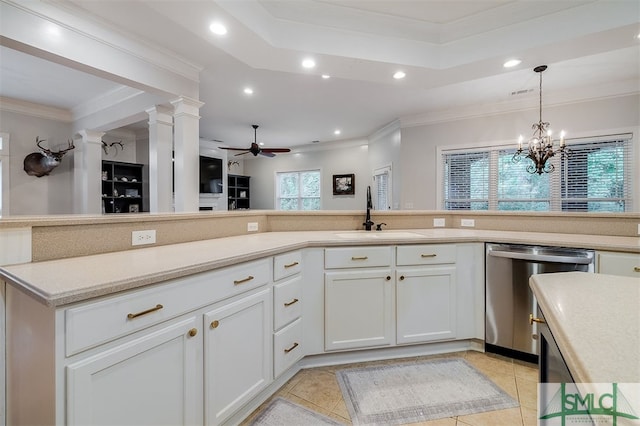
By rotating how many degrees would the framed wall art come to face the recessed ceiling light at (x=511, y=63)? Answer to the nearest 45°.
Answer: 0° — it already faces it

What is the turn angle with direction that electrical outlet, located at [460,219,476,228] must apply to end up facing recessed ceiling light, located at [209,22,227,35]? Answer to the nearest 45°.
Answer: approximately 45° to its right

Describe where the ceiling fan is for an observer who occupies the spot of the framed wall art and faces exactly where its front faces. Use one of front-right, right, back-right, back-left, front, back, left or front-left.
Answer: front-right

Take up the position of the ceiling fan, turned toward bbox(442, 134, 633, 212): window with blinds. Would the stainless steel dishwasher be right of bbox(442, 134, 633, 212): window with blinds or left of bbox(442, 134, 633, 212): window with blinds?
right

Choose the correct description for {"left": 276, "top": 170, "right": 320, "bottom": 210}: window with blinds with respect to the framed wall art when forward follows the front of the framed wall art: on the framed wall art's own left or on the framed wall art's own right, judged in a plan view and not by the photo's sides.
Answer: on the framed wall art's own right

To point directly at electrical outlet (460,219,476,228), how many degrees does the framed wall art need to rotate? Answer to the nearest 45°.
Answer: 0° — it already faces it

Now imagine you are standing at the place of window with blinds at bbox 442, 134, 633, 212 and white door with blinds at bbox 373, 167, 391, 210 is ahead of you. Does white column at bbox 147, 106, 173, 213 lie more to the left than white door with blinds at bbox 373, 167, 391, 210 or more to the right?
left

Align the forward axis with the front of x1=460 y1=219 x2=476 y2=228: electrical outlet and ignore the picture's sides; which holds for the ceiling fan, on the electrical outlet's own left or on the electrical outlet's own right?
on the electrical outlet's own right

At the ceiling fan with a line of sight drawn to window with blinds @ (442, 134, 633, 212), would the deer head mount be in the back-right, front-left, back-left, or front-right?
back-right

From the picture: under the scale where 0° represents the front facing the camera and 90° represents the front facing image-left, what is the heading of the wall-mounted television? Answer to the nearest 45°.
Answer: approximately 315°

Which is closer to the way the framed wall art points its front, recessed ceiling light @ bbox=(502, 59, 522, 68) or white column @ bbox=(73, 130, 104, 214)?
the recessed ceiling light

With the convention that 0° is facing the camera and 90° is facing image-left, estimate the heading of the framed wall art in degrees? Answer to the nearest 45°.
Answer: approximately 0°

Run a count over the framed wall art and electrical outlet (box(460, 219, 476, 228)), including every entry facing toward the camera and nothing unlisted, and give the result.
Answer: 2
